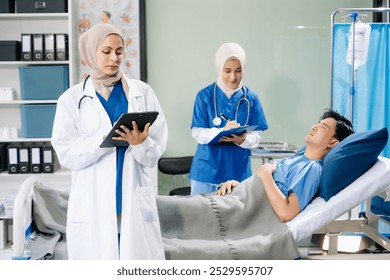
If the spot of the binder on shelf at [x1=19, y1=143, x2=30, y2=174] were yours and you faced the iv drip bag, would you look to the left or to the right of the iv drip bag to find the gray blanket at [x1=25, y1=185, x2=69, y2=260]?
right

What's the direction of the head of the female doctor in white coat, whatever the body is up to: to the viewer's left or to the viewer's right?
to the viewer's right

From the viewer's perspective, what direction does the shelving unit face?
toward the camera

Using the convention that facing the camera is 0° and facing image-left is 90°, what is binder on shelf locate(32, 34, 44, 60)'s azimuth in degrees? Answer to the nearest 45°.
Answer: approximately 0°

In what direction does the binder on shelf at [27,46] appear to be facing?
toward the camera

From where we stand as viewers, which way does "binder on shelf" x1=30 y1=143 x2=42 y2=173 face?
facing the viewer

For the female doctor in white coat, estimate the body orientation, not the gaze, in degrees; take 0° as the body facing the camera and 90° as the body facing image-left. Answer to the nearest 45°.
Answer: approximately 0°

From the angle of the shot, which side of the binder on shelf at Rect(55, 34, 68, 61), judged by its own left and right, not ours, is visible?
front

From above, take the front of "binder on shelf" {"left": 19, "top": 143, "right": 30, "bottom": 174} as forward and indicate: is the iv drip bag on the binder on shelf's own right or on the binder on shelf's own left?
on the binder on shelf's own left
